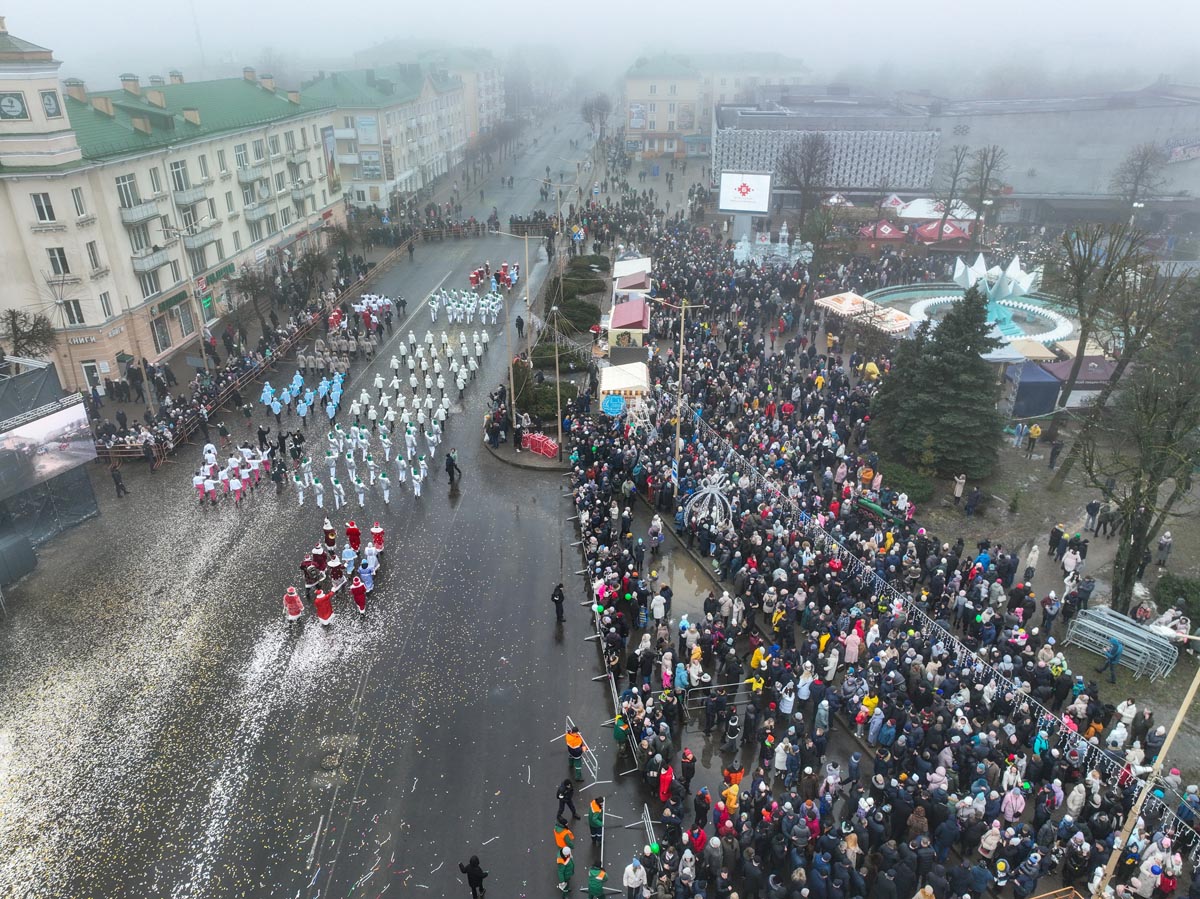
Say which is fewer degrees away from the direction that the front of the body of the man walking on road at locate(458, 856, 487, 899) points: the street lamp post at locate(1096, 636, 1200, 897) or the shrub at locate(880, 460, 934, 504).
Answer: the shrub

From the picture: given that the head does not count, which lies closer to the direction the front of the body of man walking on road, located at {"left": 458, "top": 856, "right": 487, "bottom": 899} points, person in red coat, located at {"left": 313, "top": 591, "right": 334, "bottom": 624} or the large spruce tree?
the person in red coat

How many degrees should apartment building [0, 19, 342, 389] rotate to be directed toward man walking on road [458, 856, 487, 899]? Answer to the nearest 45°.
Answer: approximately 45° to its right

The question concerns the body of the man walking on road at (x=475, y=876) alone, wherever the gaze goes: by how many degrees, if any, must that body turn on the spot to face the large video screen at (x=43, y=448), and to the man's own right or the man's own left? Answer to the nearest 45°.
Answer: approximately 45° to the man's own left

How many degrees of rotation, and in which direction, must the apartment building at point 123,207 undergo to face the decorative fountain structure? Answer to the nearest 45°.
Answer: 0° — it already faces it

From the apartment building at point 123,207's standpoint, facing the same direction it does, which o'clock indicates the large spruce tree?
The large spruce tree is roughly at 12 o'clock from the apartment building.

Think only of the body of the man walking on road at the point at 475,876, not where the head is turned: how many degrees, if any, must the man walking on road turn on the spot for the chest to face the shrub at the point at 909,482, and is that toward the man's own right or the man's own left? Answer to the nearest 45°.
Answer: approximately 45° to the man's own right

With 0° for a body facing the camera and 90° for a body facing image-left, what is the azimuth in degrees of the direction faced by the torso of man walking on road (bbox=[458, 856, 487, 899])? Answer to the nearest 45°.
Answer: approximately 180°

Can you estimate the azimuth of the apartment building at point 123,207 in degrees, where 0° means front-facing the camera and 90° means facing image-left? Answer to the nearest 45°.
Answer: approximately 315°

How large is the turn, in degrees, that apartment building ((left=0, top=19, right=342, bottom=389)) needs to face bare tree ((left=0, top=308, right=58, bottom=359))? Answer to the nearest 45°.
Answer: approximately 90° to its right

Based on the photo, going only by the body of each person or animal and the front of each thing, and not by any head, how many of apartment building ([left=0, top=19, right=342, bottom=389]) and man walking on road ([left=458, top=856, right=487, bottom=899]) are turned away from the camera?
1

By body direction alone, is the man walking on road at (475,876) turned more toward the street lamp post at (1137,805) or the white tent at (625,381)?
the white tent

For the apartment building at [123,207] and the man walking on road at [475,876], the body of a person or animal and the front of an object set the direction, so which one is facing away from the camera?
the man walking on road

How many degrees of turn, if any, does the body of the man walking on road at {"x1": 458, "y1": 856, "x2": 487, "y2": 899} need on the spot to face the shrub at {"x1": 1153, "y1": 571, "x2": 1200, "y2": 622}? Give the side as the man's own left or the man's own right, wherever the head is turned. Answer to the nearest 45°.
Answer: approximately 90° to the man's own right
